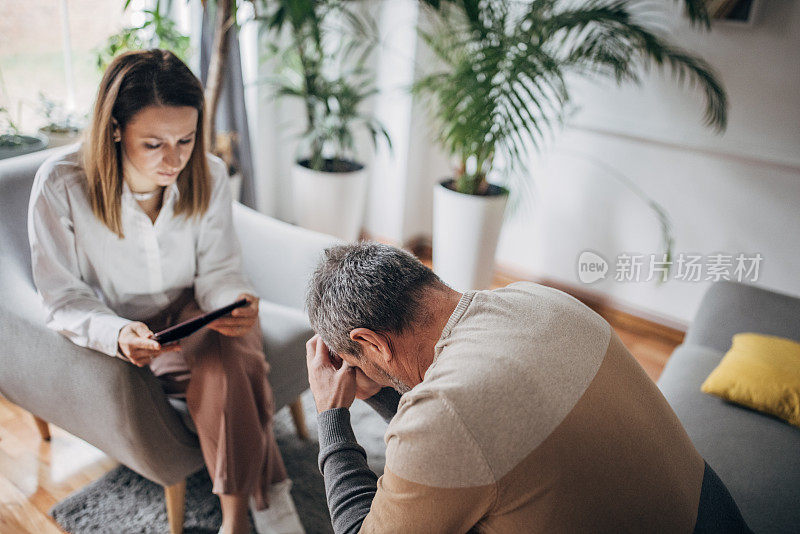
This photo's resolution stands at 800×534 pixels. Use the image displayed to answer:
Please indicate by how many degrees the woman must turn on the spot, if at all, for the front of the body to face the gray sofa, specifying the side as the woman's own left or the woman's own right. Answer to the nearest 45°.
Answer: approximately 45° to the woman's own left

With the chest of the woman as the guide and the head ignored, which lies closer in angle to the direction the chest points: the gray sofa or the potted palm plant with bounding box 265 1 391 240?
the gray sofa

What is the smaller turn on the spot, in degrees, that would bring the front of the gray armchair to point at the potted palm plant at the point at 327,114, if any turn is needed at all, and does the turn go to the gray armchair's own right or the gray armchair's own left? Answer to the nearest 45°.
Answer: approximately 90° to the gray armchair's own left

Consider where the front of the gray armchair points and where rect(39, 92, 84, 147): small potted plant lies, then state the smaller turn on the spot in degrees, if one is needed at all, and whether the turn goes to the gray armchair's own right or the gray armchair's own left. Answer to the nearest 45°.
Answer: approximately 135° to the gray armchair's own left

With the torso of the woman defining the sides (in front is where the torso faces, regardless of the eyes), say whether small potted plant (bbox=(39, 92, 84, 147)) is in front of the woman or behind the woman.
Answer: behind

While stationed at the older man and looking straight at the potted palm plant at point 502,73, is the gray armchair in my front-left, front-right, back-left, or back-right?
front-left

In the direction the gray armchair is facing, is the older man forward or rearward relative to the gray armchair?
forward

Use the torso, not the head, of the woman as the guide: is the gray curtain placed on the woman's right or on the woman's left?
on the woman's left

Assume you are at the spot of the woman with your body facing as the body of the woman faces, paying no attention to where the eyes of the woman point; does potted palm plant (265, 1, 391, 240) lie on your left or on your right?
on your left

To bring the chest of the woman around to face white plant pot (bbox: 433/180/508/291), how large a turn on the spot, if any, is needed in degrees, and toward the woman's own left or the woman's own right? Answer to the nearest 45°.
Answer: approximately 90° to the woman's own left

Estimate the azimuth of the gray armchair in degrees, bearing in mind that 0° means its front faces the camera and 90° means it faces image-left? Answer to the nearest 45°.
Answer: approximately 315°

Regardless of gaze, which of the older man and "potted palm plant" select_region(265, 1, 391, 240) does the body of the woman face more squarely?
the older man

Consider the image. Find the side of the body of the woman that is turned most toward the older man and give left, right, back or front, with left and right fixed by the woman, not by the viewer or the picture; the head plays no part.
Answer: front

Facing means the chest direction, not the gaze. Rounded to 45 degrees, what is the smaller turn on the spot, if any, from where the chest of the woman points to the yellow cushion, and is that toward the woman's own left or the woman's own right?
approximately 45° to the woman's own left

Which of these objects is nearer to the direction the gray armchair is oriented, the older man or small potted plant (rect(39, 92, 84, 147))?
the older man

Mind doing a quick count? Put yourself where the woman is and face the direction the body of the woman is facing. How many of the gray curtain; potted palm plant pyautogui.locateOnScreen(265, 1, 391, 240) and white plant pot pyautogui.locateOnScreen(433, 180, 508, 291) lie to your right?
0

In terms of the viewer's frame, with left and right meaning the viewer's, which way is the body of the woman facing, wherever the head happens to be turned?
facing the viewer and to the right of the viewer
